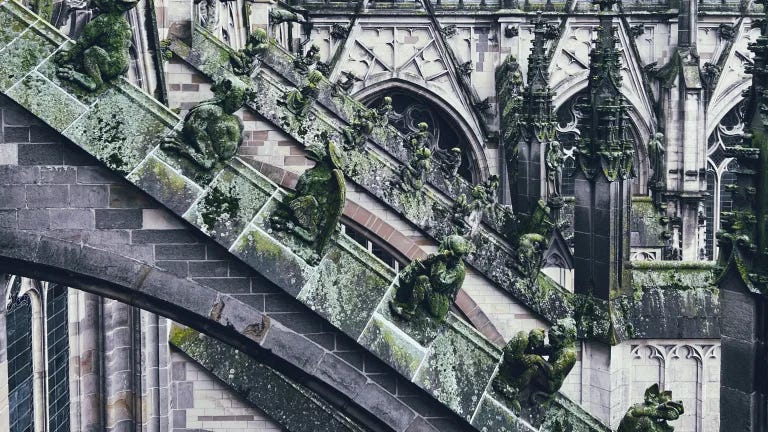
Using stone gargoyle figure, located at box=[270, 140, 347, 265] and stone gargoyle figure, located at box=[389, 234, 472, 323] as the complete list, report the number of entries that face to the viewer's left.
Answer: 2

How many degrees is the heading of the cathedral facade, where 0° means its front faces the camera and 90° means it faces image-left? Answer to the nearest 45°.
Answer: approximately 0°

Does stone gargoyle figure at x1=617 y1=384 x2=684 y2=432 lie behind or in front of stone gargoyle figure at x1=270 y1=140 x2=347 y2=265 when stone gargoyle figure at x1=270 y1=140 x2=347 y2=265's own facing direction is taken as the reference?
behind

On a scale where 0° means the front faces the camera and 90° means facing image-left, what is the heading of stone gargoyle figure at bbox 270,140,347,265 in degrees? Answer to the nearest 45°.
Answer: approximately 90°

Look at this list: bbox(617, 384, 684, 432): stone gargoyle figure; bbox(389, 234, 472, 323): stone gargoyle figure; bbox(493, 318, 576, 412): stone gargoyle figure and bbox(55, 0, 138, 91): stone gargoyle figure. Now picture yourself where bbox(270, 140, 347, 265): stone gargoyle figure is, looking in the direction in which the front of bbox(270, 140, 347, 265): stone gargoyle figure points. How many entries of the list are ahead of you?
1

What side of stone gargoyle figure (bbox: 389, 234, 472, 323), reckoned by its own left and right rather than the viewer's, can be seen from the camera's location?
left

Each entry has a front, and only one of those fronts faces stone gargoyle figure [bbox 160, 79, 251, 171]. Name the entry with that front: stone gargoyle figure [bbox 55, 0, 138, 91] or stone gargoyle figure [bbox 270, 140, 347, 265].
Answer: stone gargoyle figure [bbox 270, 140, 347, 265]

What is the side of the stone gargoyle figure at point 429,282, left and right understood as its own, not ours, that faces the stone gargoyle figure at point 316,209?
front

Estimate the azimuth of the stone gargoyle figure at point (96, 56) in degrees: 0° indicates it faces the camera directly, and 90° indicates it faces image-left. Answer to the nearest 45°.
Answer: approximately 90°

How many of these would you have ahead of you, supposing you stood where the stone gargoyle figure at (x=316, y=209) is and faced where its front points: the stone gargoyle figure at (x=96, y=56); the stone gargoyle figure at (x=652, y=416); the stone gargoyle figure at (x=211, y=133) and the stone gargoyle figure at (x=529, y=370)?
2

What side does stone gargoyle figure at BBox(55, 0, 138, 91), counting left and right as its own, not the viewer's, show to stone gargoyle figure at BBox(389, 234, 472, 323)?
back
